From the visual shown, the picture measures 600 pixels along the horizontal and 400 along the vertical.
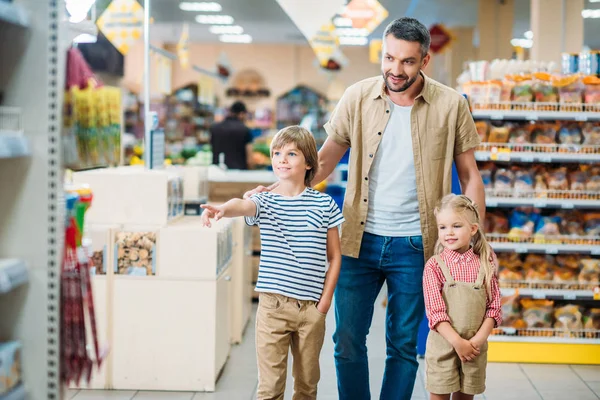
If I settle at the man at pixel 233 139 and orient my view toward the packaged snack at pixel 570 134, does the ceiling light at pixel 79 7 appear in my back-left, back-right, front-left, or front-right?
front-right

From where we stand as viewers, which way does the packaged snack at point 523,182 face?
facing the viewer

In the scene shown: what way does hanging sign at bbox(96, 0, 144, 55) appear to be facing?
toward the camera

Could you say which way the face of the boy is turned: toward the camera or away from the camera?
toward the camera

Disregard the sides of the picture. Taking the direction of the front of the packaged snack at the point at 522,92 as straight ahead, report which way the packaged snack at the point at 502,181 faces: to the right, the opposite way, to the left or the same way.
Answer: the same way

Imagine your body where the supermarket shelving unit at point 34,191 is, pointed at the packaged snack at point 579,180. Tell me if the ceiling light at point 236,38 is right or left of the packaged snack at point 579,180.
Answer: left

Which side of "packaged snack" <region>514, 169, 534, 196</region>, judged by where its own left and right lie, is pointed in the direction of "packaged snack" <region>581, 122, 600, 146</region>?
left

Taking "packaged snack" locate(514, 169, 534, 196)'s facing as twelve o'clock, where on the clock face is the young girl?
The young girl is roughly at 12 o'clock from the packaged snack.

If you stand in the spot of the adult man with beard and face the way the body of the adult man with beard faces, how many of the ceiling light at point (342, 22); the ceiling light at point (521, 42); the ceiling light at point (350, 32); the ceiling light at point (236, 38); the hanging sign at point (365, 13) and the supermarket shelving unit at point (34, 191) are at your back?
5

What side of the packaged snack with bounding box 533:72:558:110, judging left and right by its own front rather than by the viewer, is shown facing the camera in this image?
front

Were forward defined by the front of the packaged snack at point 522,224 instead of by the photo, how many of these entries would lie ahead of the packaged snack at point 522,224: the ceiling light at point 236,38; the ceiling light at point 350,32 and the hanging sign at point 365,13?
0

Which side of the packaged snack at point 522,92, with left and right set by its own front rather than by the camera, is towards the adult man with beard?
front

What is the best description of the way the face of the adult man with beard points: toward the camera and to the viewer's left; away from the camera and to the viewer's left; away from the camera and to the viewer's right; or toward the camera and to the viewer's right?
toward the camera and to the viewer's left
